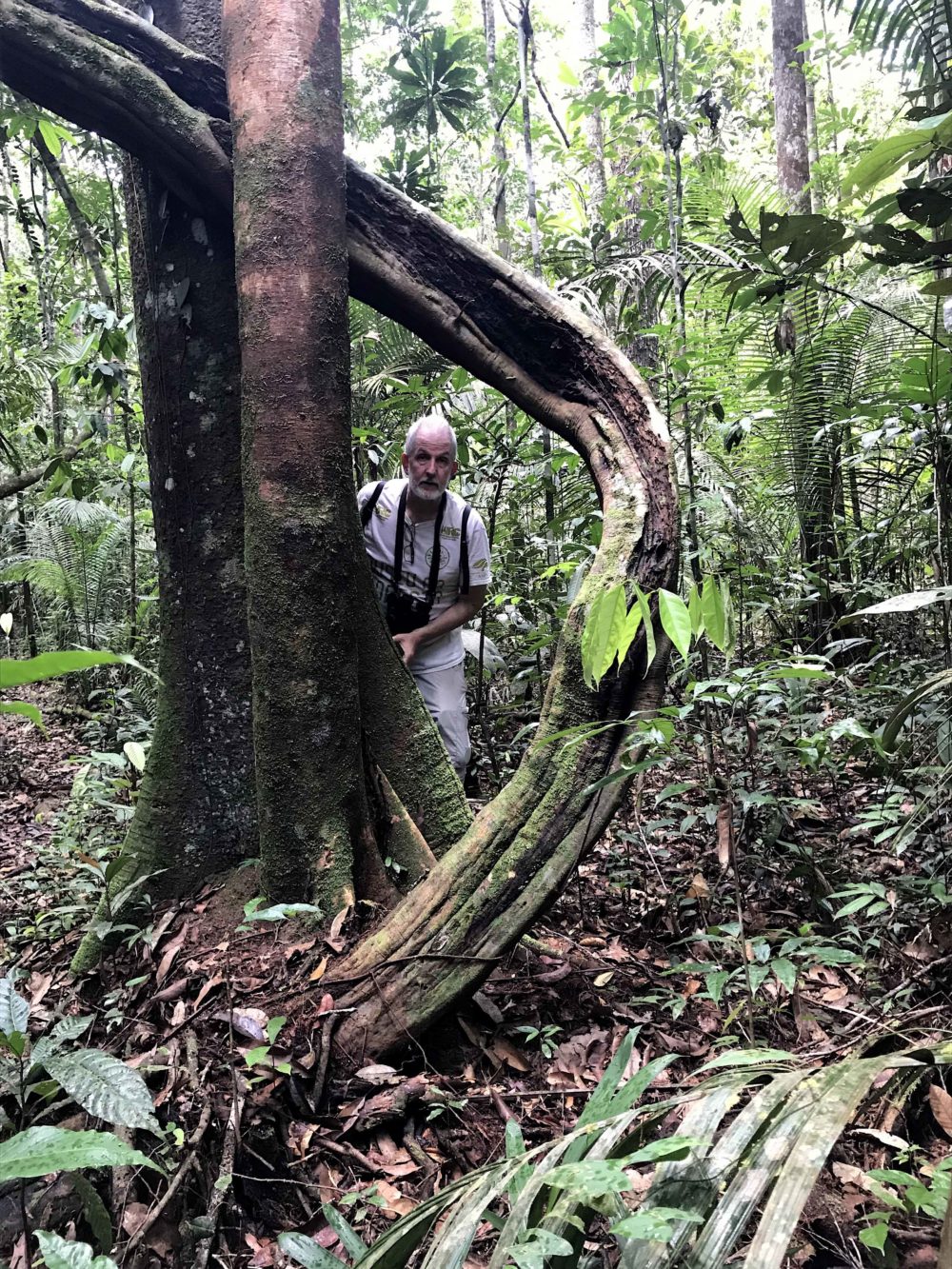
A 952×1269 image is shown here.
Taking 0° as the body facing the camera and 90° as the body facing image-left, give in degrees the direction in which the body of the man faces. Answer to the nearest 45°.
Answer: approximately 0°

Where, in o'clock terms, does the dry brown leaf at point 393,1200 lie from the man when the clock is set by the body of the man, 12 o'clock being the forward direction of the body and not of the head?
The dry brown leaf is roughly at 12 o'clock from the man.

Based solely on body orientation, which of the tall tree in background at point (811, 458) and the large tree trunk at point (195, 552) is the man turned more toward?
the large tree trunk

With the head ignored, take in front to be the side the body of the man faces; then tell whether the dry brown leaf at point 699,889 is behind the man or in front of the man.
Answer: in front

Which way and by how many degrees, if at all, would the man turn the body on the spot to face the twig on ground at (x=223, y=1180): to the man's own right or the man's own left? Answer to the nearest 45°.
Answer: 0° — they already face it

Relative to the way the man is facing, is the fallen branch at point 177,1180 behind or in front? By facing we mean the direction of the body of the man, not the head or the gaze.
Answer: in front

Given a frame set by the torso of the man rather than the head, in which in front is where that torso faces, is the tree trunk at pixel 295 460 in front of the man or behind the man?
in front
